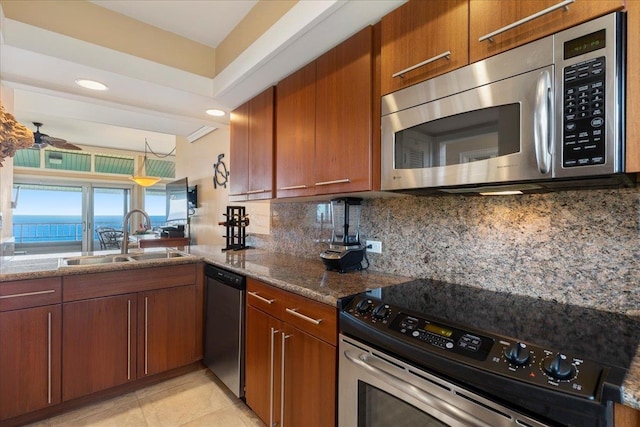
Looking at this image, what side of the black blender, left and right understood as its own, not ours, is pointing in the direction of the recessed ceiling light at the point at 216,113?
right

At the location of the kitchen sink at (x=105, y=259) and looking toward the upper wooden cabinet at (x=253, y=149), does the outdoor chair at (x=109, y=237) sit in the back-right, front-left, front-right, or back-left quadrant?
back-left

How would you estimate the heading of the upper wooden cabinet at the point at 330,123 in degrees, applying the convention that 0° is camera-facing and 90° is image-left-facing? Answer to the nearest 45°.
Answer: approximately 45°

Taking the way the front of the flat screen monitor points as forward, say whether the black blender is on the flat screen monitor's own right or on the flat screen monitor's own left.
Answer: on the flat screen monitor's own left

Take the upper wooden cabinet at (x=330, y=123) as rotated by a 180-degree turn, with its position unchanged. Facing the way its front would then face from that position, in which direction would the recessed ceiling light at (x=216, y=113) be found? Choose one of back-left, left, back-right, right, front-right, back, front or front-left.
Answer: left

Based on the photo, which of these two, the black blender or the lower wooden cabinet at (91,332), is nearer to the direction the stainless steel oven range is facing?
the lower wooden cabinet

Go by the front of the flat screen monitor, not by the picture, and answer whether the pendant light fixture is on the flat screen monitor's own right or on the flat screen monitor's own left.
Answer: on the flat screen monitor's own right

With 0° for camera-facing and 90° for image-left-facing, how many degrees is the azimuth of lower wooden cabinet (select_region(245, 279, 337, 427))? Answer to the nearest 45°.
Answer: approximately 45°
